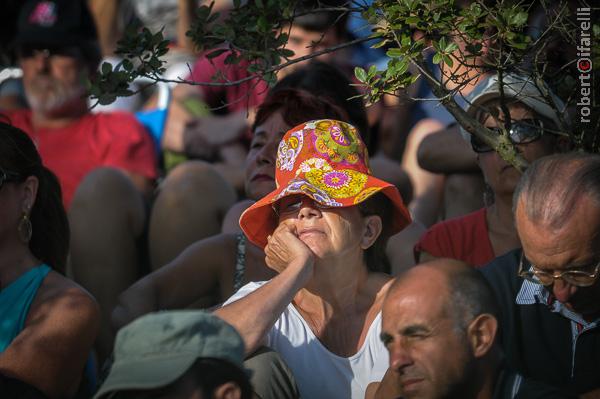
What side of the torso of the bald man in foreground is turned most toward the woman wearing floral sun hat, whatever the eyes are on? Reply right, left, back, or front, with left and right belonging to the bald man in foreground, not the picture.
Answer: right

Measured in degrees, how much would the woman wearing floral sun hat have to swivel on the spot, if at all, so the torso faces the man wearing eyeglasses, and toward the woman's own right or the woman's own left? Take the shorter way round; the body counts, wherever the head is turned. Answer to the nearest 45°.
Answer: approximately 90° to the woman's own left

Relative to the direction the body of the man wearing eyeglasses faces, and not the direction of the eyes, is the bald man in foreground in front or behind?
in front

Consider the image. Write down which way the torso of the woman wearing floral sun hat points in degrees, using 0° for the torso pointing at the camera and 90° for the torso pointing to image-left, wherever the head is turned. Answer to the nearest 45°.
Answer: approximately 45°

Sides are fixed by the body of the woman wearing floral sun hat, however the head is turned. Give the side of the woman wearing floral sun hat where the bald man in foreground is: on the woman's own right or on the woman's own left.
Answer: on the woman's own left

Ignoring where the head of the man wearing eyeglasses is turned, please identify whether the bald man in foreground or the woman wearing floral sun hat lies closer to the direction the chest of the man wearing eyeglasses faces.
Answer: the bald man in foreground

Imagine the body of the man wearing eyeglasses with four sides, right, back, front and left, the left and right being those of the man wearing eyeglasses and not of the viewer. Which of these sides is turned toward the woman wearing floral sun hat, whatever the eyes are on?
right
